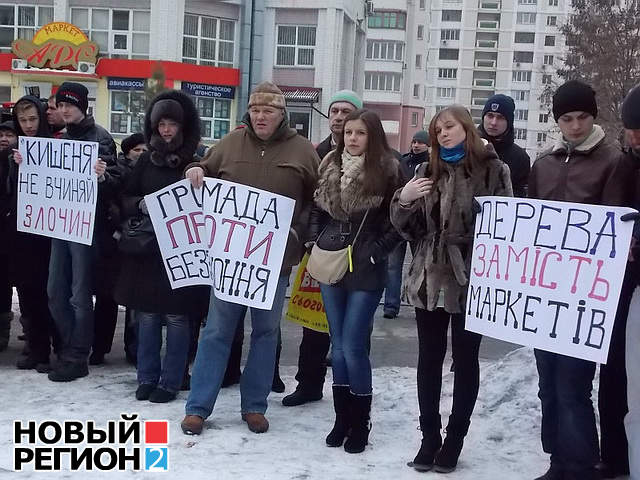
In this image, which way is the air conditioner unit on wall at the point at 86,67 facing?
toward the camera

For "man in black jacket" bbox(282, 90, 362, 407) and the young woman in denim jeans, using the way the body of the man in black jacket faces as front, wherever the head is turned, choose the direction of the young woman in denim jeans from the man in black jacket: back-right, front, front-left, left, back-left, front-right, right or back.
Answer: front-left

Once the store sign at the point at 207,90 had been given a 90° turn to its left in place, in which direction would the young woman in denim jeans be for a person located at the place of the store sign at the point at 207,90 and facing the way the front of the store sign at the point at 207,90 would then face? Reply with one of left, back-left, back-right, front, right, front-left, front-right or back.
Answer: right

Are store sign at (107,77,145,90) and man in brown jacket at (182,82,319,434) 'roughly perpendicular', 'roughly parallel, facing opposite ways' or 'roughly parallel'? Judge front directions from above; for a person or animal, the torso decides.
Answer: roughly parallel

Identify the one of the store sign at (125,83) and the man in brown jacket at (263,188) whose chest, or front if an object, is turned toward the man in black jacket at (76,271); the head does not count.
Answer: the store sign

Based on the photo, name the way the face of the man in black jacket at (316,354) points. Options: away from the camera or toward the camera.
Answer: toward the camera

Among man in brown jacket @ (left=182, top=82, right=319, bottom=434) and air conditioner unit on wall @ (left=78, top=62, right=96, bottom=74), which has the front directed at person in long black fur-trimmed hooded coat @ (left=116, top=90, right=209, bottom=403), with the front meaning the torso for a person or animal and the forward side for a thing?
the air conditioner unit on wall

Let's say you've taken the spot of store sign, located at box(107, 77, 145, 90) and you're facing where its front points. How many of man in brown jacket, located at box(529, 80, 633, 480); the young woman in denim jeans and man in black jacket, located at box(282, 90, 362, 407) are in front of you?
3

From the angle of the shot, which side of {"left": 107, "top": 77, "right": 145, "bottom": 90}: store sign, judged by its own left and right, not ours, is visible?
front

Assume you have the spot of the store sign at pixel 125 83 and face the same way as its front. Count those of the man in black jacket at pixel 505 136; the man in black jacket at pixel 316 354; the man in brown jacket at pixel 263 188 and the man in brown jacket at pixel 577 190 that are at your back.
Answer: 0

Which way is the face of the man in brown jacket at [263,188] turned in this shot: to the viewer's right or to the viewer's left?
to the viewer's left

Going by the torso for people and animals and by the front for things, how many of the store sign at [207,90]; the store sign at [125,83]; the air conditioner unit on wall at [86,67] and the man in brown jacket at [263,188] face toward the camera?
4

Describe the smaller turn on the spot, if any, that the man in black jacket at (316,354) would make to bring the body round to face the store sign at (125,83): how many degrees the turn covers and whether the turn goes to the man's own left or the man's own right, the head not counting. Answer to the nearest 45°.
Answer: approximately 135° to the man's own right

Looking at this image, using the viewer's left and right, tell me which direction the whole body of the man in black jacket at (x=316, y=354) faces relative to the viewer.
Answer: facing the viewer and to the left of the viewer

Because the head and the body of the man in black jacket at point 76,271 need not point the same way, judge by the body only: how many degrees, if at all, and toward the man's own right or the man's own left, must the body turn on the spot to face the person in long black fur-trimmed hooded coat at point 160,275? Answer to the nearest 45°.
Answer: approximately 90° to the man's own left

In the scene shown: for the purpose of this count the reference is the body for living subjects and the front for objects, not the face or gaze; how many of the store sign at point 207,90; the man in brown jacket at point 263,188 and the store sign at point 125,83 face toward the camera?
3

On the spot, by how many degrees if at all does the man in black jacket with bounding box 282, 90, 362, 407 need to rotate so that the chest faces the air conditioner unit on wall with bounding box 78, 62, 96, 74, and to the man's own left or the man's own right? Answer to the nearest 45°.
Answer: approximately 135° to the man's own right

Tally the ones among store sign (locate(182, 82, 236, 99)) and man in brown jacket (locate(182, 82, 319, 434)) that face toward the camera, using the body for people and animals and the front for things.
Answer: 2

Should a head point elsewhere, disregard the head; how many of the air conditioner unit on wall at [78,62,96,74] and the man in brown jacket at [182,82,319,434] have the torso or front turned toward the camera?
2

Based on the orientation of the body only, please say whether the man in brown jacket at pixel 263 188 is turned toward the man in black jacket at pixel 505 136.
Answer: no
